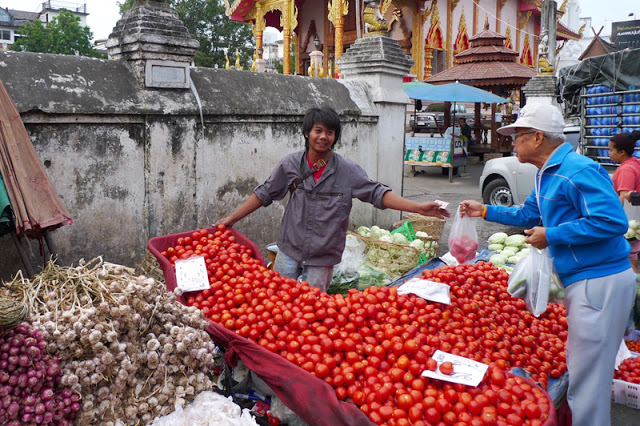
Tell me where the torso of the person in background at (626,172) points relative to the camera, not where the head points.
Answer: to the viewer's left

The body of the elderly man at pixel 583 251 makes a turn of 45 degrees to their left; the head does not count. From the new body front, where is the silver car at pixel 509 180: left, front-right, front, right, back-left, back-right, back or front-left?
back-right

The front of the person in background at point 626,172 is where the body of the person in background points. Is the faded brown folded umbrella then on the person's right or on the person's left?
on the person's left

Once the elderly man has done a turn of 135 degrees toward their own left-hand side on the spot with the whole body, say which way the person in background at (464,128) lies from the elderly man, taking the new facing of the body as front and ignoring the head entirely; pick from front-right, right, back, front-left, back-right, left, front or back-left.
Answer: back-left

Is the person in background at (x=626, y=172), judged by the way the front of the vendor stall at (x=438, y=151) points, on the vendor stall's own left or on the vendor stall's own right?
on the vendor stall's own left

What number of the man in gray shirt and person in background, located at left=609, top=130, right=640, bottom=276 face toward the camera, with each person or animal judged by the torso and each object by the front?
1

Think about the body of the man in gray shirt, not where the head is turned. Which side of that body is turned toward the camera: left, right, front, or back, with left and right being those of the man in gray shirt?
front

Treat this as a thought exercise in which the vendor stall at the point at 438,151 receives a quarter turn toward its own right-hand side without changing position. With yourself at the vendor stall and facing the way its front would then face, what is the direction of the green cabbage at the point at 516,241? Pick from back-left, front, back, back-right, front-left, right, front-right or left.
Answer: back-left

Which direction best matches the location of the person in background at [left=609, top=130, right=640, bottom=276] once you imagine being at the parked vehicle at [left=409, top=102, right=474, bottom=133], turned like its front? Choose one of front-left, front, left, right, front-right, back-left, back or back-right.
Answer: front-left

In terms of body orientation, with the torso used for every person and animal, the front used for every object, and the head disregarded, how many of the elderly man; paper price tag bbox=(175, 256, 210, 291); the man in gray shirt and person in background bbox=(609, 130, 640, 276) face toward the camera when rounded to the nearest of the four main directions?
2

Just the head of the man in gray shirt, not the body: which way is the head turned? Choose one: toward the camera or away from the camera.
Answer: toward the camera

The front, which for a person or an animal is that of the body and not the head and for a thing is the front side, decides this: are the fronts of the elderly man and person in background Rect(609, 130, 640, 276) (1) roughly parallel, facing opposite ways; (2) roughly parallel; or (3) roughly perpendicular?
roughly parallel

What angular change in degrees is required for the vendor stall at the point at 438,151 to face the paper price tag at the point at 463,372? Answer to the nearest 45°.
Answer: approximately 45° to its left

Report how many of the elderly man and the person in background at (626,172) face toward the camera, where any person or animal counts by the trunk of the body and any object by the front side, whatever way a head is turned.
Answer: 0

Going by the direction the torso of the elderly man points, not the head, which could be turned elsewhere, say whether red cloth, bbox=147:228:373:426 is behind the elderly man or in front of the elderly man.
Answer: in front

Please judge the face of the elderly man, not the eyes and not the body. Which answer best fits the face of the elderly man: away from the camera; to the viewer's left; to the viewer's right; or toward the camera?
to the viewer's left

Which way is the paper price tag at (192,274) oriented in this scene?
toward the camera
